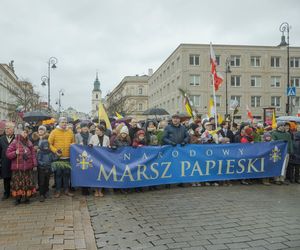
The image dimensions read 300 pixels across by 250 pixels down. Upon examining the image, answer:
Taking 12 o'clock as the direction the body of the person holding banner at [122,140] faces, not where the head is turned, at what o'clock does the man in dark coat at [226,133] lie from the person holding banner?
The man in dark coat is roughly at 8 o'clock from the person holding banner.

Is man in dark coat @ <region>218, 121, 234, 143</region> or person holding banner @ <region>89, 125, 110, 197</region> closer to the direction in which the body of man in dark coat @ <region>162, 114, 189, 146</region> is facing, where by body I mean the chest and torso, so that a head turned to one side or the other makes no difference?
the person holding banner

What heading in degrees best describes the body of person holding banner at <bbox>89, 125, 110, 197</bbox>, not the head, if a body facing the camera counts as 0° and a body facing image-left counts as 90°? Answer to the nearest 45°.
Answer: approximately 0°

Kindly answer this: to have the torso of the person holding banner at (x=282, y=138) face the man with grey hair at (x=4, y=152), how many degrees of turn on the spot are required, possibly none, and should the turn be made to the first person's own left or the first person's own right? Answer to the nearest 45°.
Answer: approximately 45° to the first person's own right

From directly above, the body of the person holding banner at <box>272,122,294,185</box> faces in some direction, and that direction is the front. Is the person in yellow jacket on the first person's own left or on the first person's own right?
on the first person's own right

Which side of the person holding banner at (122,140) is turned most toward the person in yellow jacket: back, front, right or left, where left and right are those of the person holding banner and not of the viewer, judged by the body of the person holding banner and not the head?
right

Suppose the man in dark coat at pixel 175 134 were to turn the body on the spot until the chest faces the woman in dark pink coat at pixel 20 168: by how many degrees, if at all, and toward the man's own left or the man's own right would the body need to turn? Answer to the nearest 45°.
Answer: approximately 45° to the man's own right
